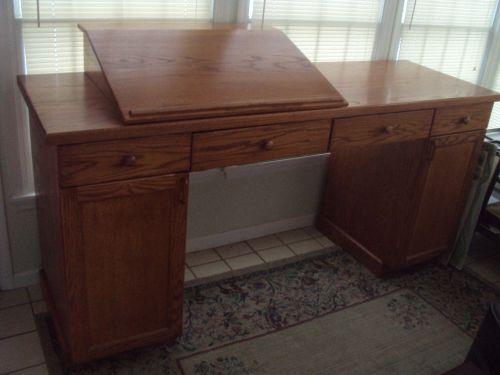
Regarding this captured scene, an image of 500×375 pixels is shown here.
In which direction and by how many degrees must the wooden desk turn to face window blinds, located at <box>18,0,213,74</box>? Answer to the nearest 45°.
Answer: approximately 180°

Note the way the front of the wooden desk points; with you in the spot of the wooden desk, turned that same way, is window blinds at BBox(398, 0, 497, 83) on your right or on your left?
on your left

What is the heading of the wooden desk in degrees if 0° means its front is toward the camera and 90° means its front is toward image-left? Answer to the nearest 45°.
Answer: approximately 315°
